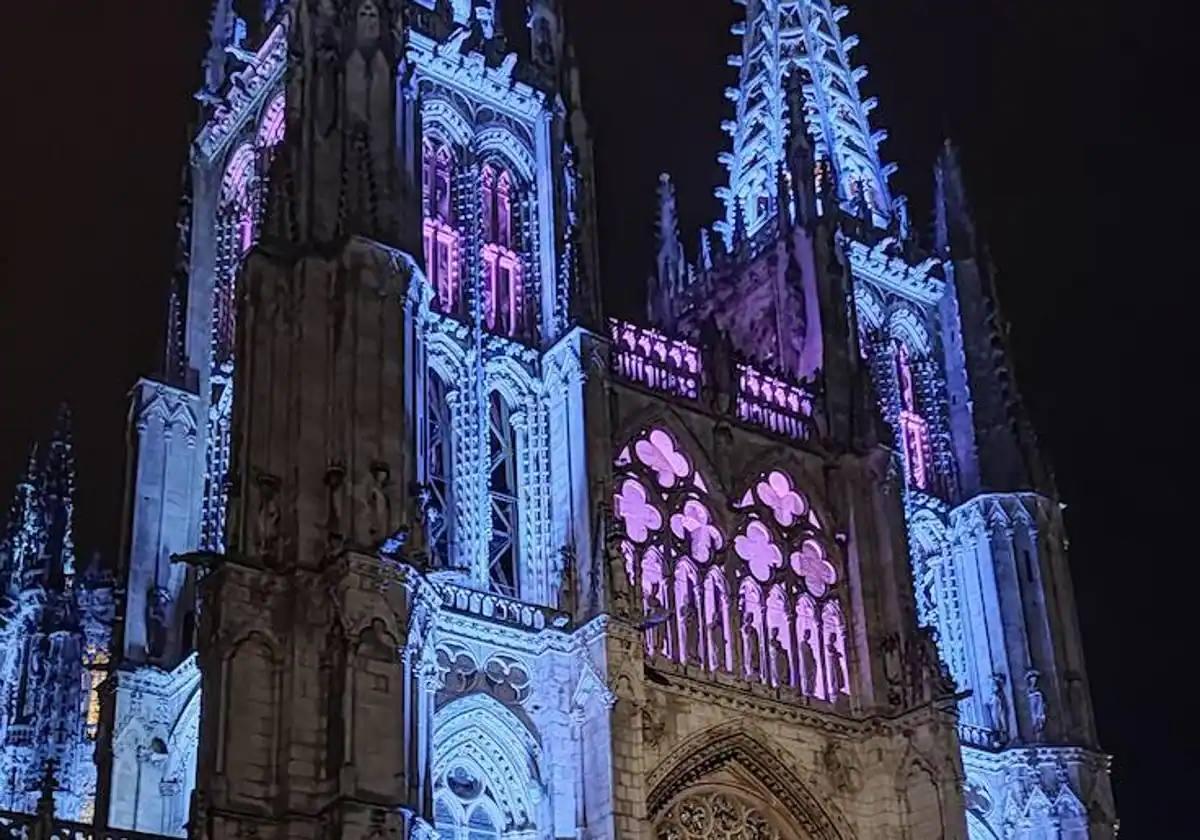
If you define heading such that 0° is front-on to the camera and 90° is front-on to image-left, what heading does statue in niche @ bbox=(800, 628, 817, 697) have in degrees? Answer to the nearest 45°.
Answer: approximately 315°

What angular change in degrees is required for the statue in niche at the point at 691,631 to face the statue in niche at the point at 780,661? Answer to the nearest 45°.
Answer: approximately 90° to its left

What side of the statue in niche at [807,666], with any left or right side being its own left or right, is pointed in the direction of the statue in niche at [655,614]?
right

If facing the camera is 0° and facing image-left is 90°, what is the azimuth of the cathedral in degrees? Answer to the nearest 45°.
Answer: approximately 315°

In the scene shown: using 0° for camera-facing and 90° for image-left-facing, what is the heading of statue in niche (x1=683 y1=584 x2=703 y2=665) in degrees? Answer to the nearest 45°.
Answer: approximately 315°

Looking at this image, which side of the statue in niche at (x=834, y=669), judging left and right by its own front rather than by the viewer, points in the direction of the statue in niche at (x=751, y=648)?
right

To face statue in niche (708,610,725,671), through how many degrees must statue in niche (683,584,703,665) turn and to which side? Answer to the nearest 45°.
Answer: approximately 90° to its left

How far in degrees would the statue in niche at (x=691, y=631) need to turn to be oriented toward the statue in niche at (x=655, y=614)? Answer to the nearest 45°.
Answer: approximately 90° to its right

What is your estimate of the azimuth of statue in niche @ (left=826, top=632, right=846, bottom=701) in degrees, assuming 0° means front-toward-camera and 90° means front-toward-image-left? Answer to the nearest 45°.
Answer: approximately 315°
